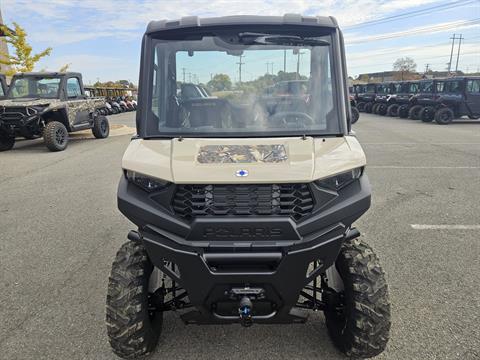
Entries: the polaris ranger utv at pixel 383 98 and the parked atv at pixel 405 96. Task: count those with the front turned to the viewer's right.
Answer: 0

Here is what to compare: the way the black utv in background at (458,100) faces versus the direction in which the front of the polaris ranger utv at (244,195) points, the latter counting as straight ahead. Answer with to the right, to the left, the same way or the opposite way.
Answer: to the right

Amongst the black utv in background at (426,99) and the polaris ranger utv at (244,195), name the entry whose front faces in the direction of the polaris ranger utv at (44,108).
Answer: the black utv in background

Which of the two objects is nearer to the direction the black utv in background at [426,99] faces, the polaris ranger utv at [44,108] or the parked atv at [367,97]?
the polaris ranger utv

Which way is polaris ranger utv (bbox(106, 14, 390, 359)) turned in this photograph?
toward the camera

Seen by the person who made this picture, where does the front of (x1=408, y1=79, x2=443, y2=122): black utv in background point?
facing the viewer and to the left of the viewer

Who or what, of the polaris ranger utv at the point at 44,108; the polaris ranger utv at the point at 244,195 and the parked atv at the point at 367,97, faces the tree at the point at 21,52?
the parked atv

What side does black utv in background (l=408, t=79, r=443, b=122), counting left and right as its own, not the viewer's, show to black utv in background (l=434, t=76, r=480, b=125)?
left

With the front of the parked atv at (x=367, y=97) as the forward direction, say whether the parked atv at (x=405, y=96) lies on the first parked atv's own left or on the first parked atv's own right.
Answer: on the first parked atv's own left

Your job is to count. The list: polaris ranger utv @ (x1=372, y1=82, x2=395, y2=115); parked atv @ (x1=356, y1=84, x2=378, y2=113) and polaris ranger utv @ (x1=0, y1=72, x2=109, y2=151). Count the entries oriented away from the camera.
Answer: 0

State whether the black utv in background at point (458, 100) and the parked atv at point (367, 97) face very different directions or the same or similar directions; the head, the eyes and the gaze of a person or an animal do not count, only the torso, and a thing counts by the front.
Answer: same or similar directions

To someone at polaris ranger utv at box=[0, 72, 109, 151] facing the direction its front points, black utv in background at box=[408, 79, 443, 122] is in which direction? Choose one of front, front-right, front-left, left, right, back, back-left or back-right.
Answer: back-left

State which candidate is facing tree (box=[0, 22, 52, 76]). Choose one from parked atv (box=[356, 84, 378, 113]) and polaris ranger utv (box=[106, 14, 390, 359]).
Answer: the parked atv

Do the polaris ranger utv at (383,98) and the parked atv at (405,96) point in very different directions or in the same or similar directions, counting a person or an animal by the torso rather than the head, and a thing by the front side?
same or similar directions
